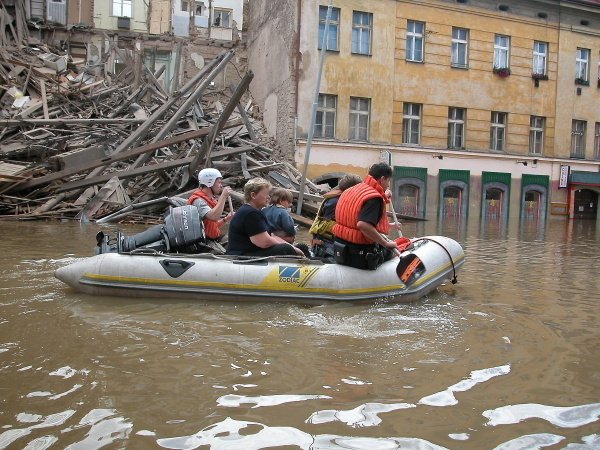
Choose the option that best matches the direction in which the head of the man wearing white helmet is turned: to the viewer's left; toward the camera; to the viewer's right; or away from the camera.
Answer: to the viewer's right

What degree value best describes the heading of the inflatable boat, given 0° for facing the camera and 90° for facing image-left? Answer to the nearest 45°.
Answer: approximately 270°

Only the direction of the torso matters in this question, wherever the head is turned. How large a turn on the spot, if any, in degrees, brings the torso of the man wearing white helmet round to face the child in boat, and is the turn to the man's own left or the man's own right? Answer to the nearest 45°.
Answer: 0° — they already face them

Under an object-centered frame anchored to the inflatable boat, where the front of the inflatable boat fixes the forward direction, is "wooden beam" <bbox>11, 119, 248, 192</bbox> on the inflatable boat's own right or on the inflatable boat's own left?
on the inflatable boat's own left

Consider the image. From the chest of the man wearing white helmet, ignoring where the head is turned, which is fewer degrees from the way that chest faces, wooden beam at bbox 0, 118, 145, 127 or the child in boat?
the child in boat

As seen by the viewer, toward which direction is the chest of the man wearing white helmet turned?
to the viewer's right

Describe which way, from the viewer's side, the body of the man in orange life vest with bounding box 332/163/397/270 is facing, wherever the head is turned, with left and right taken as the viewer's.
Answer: facing away from the viewer and to the right of the viewer

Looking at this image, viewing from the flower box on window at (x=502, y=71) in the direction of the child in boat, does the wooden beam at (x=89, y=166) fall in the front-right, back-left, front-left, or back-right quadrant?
front-right
